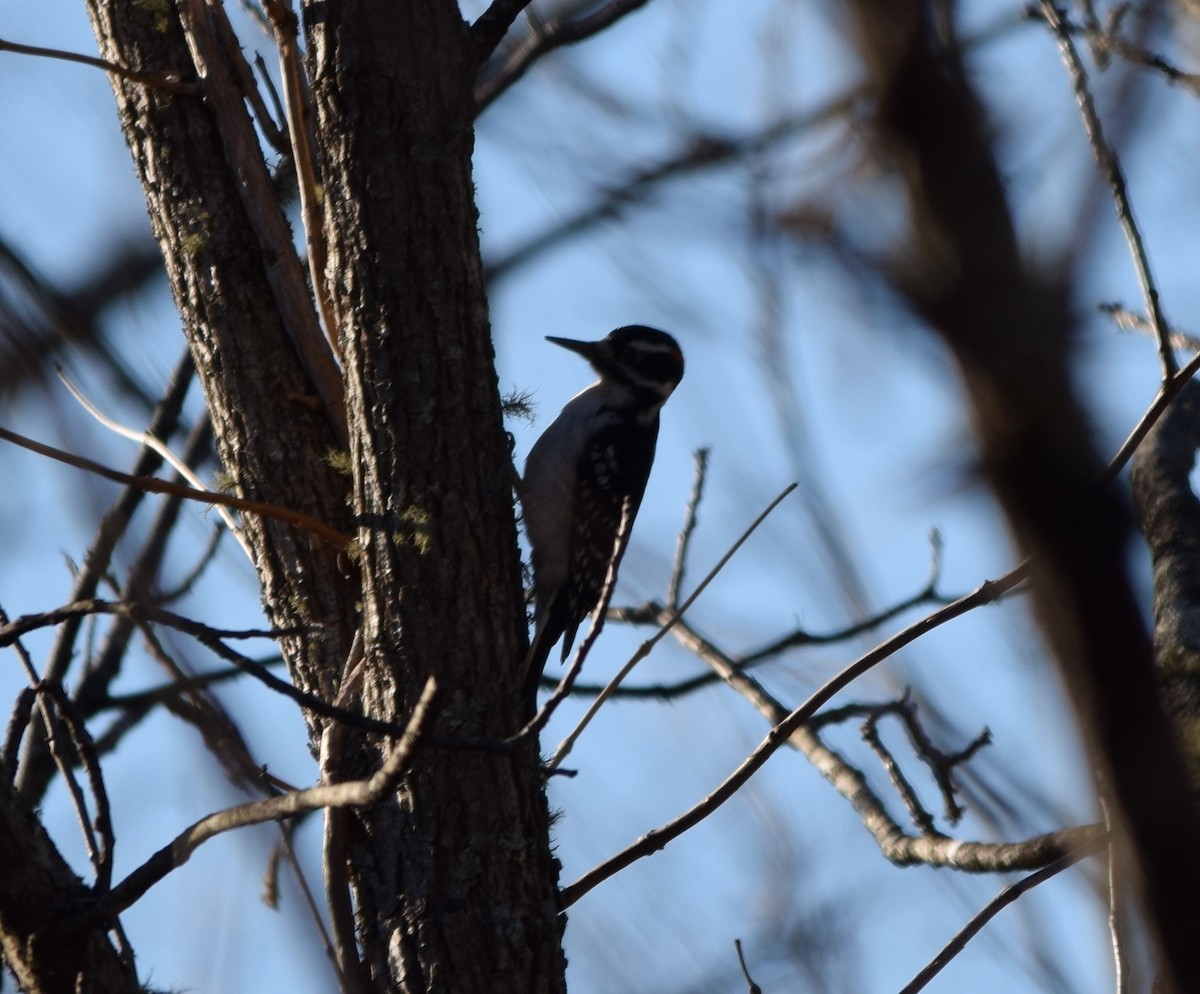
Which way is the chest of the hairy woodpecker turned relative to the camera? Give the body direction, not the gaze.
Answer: to the viewer's left
